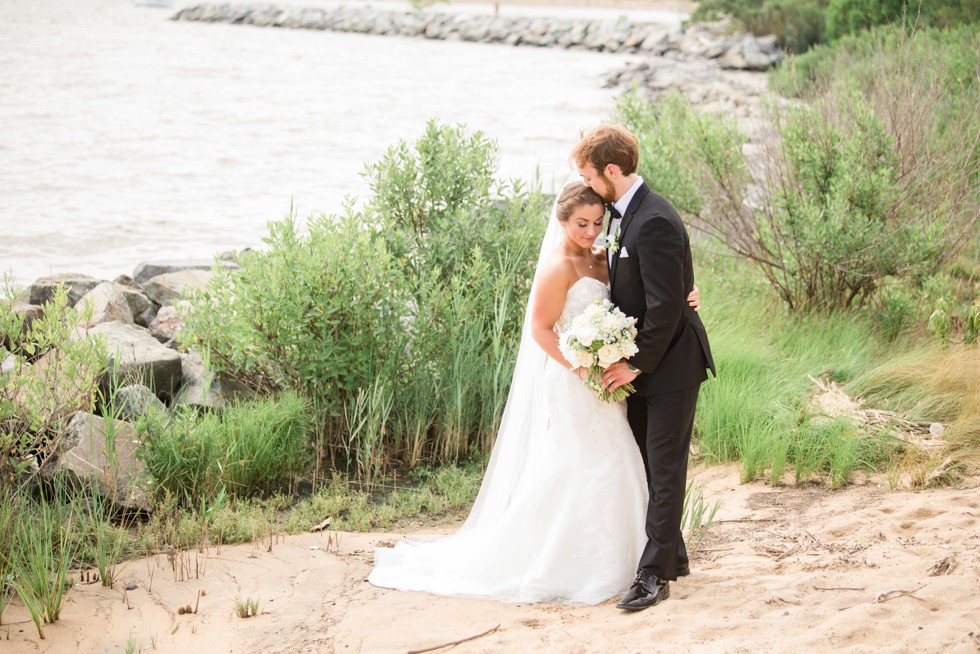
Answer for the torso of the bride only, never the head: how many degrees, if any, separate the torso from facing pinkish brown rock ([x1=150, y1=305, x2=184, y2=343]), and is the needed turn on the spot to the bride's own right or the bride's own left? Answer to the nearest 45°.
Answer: approximately 180°

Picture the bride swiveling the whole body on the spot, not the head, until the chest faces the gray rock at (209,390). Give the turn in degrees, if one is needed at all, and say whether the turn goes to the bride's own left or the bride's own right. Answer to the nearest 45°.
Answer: approximately 180°

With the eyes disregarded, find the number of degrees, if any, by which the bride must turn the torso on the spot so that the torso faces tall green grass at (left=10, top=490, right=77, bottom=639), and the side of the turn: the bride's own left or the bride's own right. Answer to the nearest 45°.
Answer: approximately 135° to the bride's own right

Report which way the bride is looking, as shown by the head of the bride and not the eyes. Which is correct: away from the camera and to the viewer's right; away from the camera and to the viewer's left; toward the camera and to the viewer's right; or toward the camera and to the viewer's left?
toward the camera and to the viewer's right

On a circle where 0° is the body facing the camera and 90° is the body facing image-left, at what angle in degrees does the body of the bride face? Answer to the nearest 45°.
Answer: approximately 315°

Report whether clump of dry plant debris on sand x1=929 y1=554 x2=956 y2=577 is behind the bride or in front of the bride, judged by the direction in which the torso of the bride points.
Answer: in front

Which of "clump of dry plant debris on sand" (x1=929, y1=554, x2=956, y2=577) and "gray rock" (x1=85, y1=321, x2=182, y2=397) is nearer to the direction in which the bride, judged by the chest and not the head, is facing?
the clump of dry plant debris on sand

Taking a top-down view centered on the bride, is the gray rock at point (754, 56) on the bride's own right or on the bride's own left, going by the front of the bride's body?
on the bride's own left

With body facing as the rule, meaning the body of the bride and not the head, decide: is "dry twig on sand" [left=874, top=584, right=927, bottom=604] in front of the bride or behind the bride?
in front

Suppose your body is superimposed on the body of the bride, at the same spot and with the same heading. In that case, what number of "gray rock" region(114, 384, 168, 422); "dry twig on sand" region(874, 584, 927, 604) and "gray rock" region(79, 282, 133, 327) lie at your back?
2
